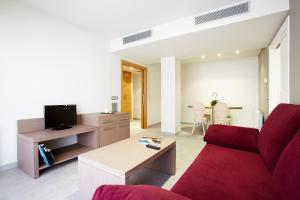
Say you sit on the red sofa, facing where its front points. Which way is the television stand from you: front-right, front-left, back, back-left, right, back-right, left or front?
front

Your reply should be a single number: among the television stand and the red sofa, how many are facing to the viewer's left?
1

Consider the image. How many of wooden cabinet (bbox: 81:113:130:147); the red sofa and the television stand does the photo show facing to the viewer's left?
1

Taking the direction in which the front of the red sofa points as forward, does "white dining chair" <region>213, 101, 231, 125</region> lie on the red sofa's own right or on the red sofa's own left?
on the red sofa's own right

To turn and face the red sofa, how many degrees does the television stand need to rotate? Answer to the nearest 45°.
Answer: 0° — it already faces it

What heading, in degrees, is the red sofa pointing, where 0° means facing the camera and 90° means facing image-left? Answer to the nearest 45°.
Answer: approximately 90°

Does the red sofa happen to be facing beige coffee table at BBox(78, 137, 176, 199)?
yes

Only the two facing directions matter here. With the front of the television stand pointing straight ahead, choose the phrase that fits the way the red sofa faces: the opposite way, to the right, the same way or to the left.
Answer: the opposite way

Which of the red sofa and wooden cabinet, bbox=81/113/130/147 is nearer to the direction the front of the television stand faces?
the red sofa

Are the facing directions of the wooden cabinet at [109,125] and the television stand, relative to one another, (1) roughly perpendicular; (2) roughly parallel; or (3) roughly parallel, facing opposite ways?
roughly parallel

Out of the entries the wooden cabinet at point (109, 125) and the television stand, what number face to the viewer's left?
0

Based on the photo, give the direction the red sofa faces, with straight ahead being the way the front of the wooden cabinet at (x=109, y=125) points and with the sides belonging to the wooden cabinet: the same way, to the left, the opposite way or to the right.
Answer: the opposite way

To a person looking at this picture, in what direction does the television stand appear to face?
facing the viewer and to the right of the viewer

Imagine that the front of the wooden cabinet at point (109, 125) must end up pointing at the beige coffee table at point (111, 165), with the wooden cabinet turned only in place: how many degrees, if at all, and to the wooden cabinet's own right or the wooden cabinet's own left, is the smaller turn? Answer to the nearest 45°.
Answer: approximately 45° to the wooden cabinet's own right
